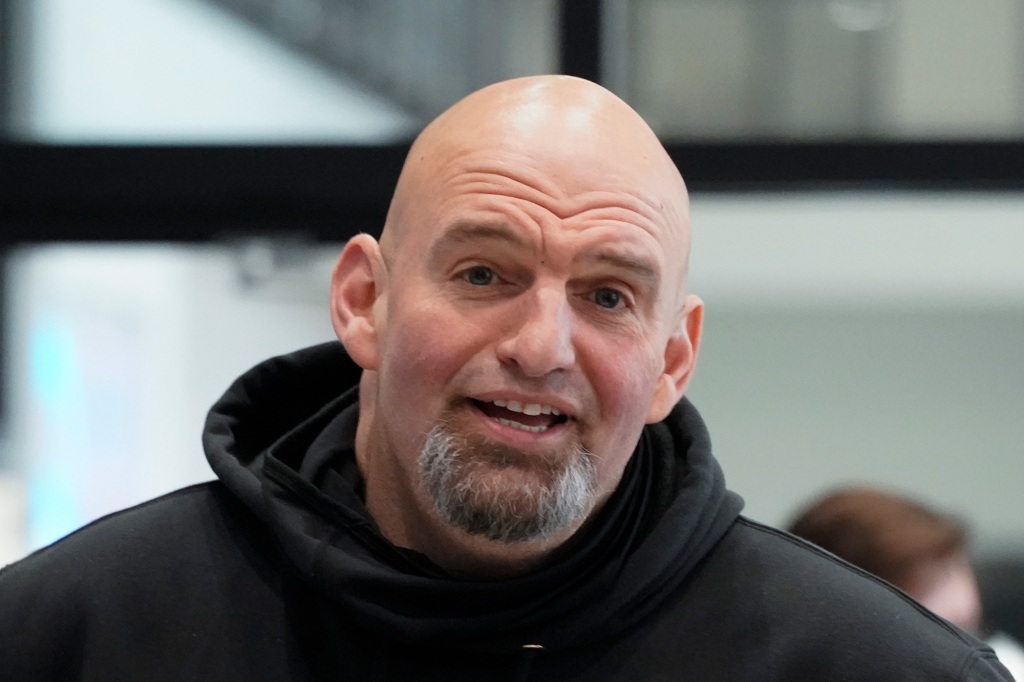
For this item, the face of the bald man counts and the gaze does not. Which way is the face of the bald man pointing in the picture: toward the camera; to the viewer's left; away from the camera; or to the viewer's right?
toward the camera

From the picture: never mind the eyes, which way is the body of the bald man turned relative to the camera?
toward the camera

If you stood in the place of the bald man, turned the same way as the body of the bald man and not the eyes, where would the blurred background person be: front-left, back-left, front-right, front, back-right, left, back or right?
back-left

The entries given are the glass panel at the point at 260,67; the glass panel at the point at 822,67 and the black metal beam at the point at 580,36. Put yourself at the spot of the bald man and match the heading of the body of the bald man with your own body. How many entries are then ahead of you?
0

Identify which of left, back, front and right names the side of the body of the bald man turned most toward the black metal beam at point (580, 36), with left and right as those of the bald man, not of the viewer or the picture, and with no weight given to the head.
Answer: back

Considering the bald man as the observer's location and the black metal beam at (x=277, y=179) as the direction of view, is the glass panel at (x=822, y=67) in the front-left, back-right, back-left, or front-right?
front-right

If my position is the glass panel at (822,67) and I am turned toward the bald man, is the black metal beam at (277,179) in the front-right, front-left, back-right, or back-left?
front-right

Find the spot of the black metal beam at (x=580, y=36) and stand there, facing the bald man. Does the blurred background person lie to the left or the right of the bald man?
left

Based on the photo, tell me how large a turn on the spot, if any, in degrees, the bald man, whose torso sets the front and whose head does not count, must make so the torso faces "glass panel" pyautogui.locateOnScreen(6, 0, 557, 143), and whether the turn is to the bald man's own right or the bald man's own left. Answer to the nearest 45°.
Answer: approximately 180°

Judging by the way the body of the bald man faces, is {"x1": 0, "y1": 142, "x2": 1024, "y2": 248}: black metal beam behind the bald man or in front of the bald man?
behind

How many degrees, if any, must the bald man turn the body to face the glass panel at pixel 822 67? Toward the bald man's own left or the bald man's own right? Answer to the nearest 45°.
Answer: approximately 180°
